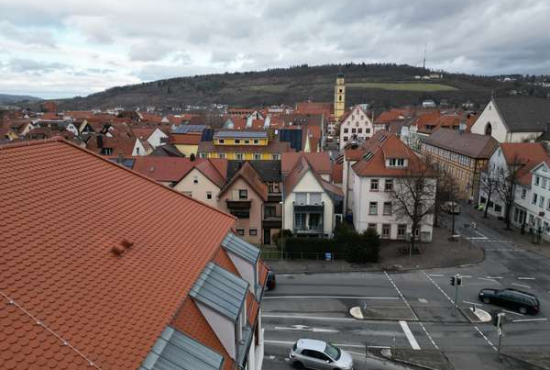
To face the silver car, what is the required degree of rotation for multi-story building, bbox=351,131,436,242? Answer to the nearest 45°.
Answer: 0° — it already faces it

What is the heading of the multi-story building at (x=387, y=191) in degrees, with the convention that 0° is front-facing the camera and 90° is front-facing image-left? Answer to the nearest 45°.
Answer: approximately 0°

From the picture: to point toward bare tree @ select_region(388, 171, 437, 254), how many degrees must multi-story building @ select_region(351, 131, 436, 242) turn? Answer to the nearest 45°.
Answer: approximately 45° to its left

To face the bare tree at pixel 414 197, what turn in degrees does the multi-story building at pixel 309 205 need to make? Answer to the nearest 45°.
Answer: approximately 90° to its left

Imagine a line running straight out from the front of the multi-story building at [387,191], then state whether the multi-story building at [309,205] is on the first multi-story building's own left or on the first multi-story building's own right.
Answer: on the first multi-story building's own right

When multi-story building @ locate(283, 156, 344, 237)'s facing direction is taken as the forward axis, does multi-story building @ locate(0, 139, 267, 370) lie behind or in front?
in front

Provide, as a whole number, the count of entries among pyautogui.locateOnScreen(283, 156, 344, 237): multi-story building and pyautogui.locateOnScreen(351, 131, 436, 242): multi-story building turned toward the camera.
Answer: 2

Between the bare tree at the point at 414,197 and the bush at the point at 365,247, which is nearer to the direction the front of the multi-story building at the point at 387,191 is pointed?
the bush

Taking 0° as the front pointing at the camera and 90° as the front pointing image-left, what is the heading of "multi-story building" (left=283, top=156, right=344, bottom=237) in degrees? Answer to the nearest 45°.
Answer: approximately 0°

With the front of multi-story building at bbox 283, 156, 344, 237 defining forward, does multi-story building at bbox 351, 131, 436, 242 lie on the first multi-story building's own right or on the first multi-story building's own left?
on the first multi-story building's own left
